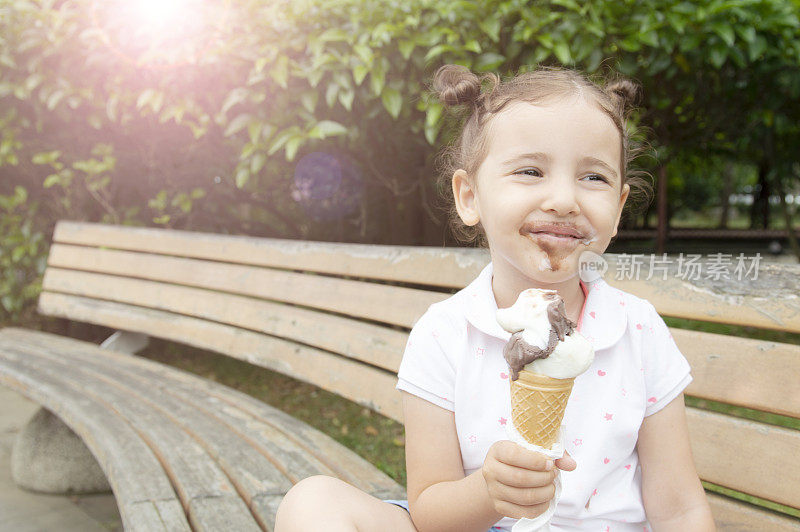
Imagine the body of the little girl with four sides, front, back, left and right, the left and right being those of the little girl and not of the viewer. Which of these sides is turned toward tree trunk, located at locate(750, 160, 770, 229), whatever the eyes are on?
back

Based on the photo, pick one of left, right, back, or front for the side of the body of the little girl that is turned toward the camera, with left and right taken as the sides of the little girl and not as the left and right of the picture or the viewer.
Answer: front

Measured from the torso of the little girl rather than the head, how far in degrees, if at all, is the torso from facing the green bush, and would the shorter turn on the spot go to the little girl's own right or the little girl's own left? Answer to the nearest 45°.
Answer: approximately 135° to the little girl's own right

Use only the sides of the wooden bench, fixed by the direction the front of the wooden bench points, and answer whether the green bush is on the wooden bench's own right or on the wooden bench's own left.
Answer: on the wooden bench's own right
